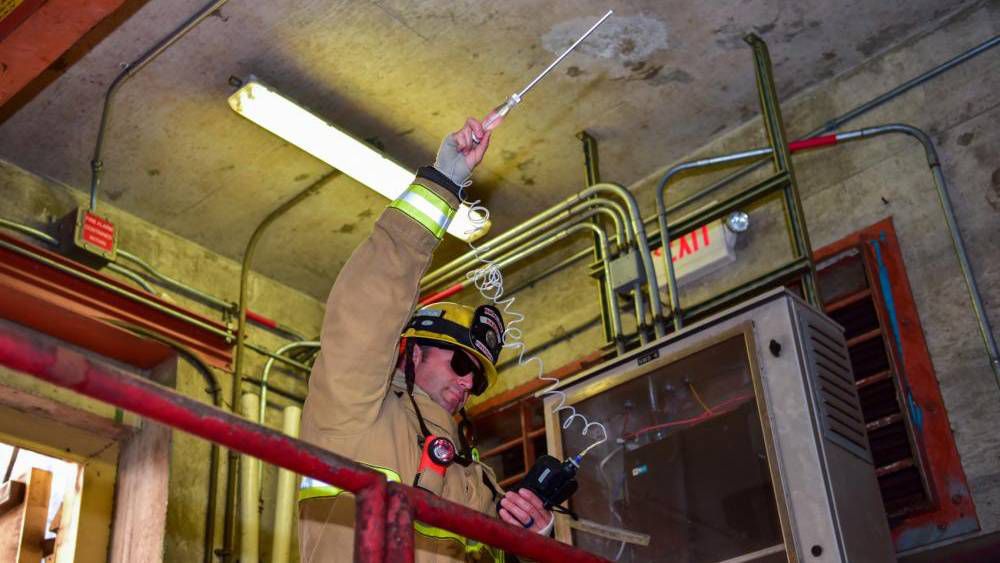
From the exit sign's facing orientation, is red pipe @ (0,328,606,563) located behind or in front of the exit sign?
in front

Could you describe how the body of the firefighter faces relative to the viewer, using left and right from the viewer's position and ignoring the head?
facing the viewer and to the right of the viewer

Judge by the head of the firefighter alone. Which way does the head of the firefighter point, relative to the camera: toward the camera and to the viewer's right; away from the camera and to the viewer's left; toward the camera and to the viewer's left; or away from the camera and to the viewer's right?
toward the camera and to the viewer's right

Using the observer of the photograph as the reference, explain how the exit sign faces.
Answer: facing the viewer and to the left of the viewer

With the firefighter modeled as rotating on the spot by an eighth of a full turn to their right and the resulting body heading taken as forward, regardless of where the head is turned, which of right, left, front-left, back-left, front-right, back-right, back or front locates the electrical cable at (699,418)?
back-left

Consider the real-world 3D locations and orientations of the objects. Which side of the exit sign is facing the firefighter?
front

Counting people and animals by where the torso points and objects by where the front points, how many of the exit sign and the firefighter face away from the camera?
0

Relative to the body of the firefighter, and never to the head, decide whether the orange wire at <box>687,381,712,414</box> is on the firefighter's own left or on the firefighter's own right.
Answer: on the firefighter's own left
